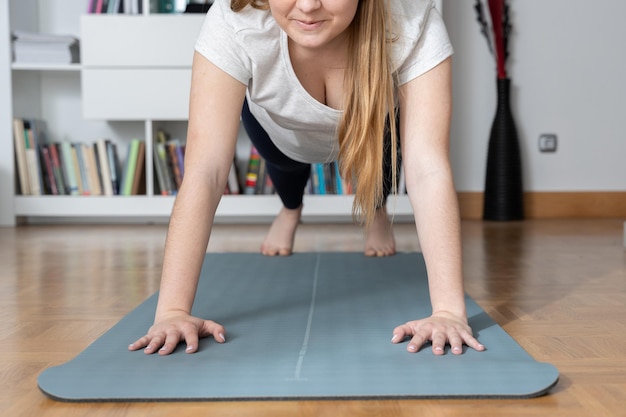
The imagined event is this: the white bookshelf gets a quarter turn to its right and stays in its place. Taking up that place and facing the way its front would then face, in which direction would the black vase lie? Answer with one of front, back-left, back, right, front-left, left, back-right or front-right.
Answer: back

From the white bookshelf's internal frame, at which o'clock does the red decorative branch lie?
The red decorative branch is roughly at 9 o'clock from the white bookshelf.

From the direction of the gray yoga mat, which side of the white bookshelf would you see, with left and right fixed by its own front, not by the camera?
front

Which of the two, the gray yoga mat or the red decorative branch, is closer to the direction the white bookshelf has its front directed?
the gray yoga mat

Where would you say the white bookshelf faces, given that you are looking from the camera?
facing the viewer
